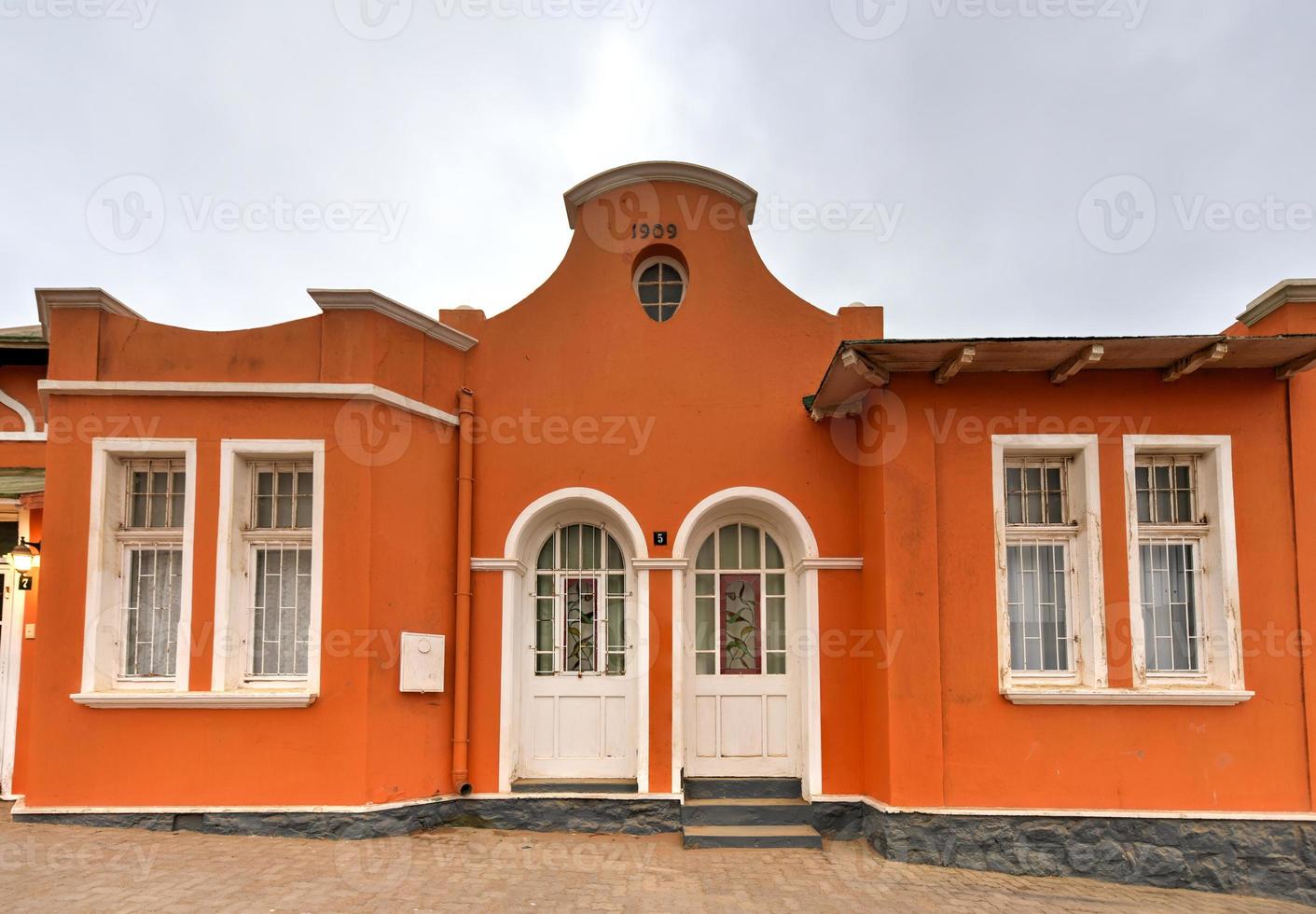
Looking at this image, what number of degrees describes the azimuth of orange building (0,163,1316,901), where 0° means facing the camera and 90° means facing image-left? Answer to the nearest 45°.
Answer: approximately 0°

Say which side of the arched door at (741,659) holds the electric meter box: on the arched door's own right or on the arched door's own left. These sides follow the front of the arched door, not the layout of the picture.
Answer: on the arched door's own right

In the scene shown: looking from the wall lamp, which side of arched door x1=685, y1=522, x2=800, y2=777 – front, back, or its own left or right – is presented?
right

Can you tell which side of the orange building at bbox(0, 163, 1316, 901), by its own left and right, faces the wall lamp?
right

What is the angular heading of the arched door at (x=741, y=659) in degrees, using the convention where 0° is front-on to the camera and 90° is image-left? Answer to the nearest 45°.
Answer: approximately 0°
